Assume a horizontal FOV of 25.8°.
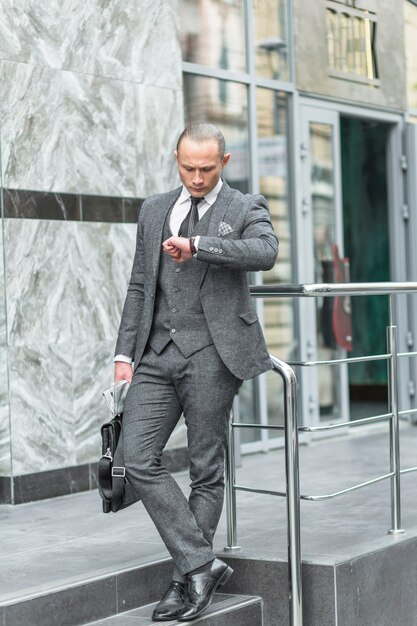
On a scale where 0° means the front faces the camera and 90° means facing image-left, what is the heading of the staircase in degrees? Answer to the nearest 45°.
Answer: approximately 315°

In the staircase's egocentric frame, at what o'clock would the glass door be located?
The glass door is roughly at 8 o'clock from the staircase.
